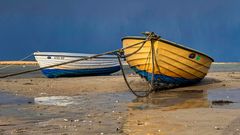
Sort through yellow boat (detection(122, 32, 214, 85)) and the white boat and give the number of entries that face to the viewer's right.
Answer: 0

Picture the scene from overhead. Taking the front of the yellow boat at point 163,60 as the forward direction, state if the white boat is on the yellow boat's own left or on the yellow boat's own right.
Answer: on the yellow boat's own right

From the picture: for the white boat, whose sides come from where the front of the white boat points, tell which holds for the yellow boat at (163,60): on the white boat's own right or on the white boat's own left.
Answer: on the white boat's own left

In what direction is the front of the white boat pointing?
to the viewer's left
